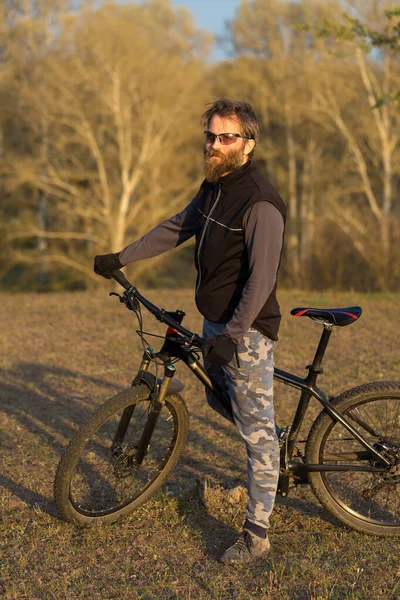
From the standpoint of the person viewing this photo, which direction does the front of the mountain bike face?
facing to the left of the viewer

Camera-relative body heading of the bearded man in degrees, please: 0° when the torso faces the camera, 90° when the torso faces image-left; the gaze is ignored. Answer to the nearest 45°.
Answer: approximately 45°

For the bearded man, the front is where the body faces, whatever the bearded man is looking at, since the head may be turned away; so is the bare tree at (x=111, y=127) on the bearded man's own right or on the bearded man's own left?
on the bearded man's own right

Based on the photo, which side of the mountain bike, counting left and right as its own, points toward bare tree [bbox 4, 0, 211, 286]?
right
